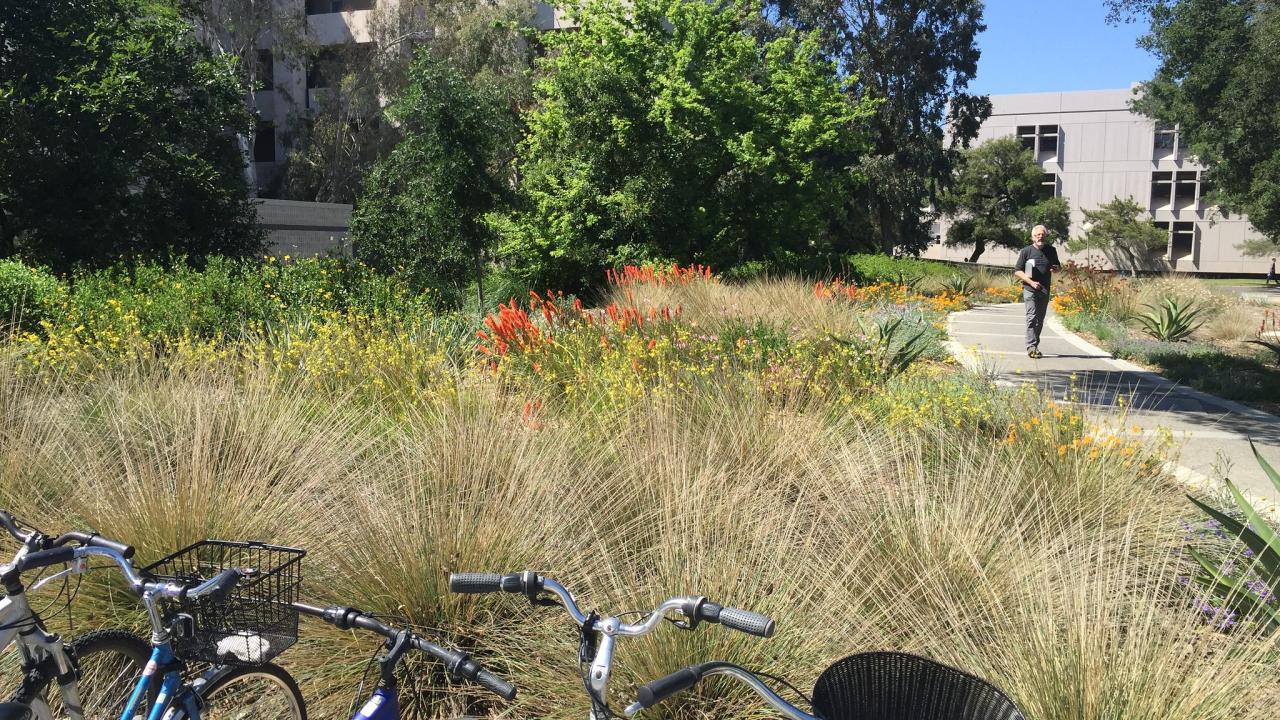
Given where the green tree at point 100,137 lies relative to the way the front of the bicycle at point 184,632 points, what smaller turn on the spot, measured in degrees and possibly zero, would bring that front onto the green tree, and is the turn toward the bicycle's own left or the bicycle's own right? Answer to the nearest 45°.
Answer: approximately 45° to the bicycle's own left

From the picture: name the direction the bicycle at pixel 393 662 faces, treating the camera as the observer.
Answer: facing away from the viewer and to the right of the viewer

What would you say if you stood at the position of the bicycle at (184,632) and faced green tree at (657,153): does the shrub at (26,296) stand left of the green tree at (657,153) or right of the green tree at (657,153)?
left

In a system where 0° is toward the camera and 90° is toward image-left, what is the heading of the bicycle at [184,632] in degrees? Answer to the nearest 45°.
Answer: approximately 225°

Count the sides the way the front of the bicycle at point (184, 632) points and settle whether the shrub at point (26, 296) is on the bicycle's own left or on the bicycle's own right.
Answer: on the bicycle's own left

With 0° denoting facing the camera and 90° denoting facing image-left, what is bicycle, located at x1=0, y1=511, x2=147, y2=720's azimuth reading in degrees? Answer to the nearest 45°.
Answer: approximately 225°
